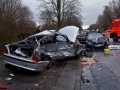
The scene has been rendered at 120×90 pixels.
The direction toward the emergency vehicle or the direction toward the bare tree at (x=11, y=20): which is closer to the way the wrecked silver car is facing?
the emergency vehicle

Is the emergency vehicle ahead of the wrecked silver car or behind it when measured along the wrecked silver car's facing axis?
ahead

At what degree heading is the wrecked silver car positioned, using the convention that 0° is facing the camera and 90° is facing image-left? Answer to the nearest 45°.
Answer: approximately 225°

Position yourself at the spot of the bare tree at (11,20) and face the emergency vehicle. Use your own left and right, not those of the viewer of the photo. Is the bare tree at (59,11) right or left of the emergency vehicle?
left

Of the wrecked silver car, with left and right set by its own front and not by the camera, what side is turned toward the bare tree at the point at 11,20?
left
